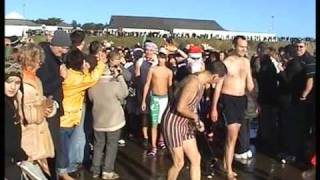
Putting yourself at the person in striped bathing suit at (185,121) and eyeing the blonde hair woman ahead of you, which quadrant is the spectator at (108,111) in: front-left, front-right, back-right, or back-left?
front-right

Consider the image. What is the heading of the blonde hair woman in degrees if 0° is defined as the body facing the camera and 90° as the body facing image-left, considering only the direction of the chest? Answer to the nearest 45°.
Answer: approximately 270°

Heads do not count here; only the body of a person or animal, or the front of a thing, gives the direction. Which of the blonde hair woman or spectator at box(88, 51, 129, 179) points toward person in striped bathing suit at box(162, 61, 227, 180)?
the blonde hair woman

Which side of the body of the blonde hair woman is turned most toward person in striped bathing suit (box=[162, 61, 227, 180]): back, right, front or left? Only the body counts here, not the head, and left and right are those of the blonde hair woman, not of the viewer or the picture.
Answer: front

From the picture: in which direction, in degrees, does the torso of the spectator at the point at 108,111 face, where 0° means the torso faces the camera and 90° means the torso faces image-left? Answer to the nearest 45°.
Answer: approximately 225°

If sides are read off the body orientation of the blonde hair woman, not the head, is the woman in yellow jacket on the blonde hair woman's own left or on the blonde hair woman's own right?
on the blonde hair woman's own left
